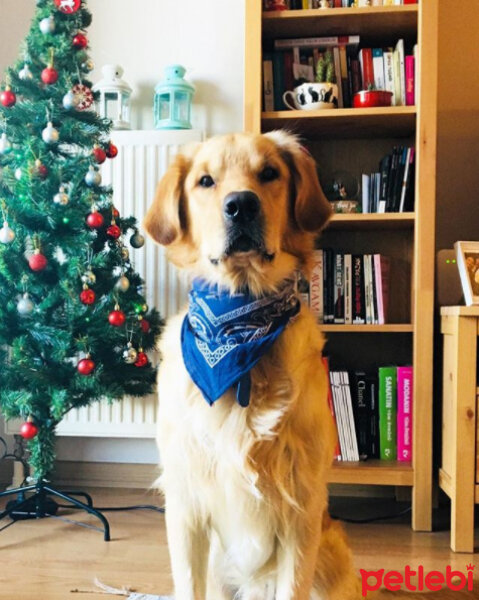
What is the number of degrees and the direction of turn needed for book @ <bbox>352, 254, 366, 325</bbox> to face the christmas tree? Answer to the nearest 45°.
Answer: approximately 135° to its right
